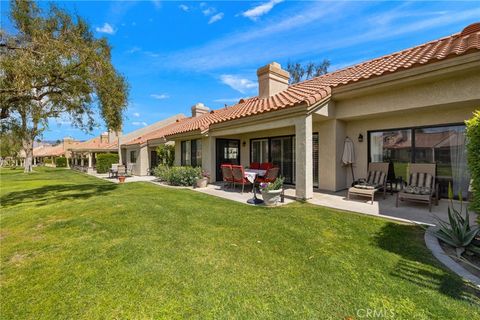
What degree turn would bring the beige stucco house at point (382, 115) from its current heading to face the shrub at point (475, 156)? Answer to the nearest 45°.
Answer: approximately 45° to its left

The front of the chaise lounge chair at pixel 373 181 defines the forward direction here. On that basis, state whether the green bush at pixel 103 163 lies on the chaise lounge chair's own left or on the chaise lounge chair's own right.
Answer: on the chaise lounge chair's own right

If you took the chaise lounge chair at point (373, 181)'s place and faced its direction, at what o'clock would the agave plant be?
The agave plant is roughly at 10 o'clock from the chaise lounge chair.

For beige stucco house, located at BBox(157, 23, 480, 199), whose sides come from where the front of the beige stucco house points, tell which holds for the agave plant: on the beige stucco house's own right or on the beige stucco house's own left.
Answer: on the beige stucco house's own left

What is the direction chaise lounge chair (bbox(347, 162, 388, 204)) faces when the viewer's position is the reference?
facing the viewer and to the left of the viewer

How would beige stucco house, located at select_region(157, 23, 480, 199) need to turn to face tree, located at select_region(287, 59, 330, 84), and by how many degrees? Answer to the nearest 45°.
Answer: approximately 135° to its right

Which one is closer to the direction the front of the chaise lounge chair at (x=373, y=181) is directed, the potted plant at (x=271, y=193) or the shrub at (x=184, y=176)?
the potted plant

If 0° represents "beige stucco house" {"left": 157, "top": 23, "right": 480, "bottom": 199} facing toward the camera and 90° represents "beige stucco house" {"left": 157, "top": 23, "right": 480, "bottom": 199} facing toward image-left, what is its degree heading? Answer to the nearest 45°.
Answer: approximately 45°

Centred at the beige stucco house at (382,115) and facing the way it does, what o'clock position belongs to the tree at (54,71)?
The tree is roughly at 1 o'clock from the beige stucco house.
